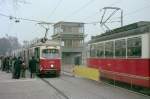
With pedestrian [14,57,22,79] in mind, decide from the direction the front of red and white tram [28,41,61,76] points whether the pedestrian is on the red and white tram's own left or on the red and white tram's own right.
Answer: on the red and white tram's own right

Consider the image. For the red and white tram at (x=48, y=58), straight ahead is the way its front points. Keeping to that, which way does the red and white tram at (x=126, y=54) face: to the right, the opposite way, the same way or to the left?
the opposite way

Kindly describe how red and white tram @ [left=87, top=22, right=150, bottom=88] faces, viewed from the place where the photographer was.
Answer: facing away from the viewer and to the left of the viewer

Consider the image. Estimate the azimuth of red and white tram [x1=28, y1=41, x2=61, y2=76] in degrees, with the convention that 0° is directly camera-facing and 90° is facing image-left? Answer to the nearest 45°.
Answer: approximately 315°

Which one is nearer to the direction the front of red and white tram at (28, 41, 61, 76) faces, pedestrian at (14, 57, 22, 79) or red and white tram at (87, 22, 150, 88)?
the red and white tram
